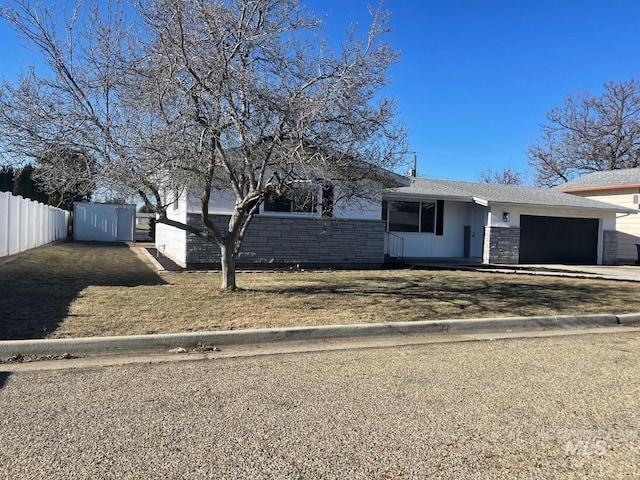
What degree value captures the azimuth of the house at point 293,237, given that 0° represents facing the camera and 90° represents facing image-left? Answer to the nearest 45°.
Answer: approximately 0°

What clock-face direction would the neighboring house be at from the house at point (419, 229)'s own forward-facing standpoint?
The neighboring house is roughly at 8 o'clock from the house.

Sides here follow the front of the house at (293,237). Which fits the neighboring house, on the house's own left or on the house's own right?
on the house's own left

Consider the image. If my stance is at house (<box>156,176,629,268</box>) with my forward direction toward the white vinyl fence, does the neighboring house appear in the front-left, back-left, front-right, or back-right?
back-right

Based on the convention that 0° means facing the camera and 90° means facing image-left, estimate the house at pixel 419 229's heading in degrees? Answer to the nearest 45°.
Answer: approximately 0°

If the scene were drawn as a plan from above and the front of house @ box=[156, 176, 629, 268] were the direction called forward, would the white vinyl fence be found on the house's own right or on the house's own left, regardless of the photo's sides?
on the house's own right

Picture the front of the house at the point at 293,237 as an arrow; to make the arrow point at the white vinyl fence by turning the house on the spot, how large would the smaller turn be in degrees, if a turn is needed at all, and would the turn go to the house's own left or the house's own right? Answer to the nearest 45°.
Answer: approximately 90° to the house's own right

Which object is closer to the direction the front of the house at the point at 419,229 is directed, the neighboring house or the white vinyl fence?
the white vinyl fence
